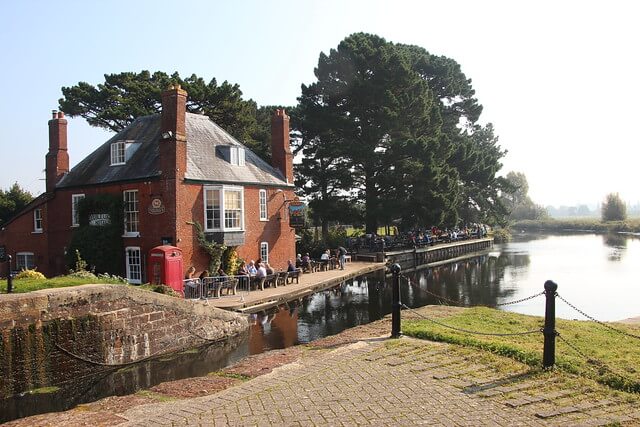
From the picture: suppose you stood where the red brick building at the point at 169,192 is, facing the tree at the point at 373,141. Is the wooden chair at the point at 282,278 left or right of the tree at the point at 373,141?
right

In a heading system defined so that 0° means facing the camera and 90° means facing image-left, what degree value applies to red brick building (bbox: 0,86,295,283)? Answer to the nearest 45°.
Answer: approximately 315°

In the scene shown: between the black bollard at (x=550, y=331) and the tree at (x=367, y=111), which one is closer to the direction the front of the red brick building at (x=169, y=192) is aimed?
the black bollard

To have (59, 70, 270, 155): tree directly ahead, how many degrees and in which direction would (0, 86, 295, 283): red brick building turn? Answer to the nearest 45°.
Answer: approximately 135° to its left

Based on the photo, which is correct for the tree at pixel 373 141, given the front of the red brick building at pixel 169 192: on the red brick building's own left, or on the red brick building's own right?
on the red brick building's own left

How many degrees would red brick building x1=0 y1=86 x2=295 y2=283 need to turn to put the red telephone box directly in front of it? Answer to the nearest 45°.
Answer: approximately 45° to its right

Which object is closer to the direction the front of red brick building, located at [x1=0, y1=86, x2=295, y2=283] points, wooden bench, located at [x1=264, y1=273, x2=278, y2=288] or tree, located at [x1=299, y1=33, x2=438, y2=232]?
the wooden bench

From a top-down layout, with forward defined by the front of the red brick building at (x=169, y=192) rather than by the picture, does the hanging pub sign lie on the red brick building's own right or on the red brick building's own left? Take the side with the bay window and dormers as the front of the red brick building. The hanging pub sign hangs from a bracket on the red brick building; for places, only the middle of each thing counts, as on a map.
on the red brick building's own left

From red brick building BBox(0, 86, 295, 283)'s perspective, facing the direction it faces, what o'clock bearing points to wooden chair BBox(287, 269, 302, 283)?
The wooden chair is roughly at 11 o'clock from the red brick building.

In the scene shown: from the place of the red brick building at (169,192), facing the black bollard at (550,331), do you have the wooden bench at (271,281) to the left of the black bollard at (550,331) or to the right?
left

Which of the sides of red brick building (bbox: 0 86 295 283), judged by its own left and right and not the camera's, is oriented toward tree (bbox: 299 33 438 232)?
left
